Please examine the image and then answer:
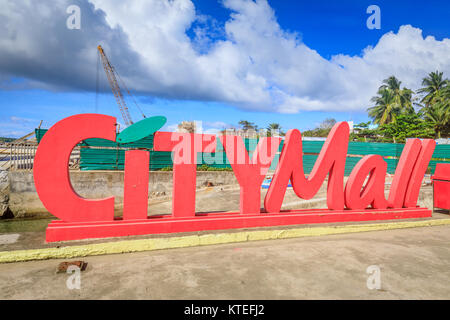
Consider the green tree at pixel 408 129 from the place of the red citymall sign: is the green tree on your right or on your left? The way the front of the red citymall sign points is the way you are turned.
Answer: on your left

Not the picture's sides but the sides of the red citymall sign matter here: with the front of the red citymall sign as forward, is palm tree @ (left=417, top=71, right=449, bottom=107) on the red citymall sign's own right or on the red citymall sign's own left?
on the red citymall sign's own left

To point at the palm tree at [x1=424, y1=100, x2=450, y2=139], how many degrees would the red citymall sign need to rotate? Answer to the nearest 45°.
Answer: approximately 90° to its left

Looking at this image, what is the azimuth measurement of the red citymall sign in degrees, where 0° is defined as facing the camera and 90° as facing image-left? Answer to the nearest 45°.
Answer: approximately 315°

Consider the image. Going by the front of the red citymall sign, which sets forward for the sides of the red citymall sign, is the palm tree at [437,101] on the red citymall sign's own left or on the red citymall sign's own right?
on the red citymall sign's own left

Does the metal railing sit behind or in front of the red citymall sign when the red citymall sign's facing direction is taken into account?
behind
